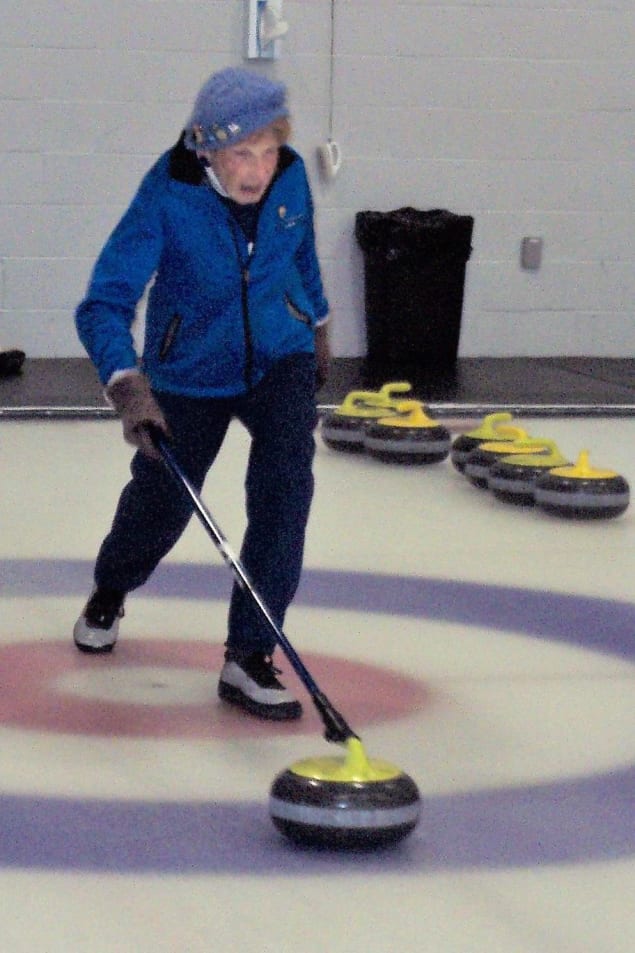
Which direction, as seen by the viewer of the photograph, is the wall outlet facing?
facing the viewer

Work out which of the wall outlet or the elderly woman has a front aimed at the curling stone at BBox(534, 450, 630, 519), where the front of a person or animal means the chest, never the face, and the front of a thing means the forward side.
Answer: the wall outlet

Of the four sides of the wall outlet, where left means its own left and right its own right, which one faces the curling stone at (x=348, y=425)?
front

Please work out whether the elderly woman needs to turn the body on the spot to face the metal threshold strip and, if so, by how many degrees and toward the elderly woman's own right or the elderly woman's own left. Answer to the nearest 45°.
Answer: approximately 135° to the elderly woman's own left

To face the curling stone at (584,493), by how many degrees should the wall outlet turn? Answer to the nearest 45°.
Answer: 0° — it already faces it

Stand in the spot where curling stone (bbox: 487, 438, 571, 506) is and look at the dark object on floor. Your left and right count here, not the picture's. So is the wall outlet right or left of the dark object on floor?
right

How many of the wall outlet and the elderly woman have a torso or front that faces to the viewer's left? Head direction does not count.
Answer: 0

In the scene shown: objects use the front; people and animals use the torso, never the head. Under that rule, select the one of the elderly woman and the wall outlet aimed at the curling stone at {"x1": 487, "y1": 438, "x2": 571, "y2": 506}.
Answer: the wall outlet

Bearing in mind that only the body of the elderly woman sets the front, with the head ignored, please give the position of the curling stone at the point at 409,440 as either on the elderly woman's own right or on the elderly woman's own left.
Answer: on the elderly woman's own left

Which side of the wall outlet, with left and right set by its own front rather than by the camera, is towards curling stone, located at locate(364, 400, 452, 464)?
front

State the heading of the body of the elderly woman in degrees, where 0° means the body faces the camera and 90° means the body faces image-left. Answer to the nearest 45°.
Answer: approximately 315°

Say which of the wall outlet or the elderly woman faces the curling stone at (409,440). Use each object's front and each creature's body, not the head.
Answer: the wall outlet

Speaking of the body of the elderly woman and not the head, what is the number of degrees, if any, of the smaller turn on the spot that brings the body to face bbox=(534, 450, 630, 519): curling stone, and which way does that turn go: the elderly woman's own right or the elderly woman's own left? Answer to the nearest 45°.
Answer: approximately 90° to the elderly woman's own left
